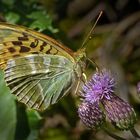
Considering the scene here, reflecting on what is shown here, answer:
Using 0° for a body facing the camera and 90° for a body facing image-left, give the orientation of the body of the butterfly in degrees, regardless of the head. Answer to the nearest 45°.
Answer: approximately 270°
